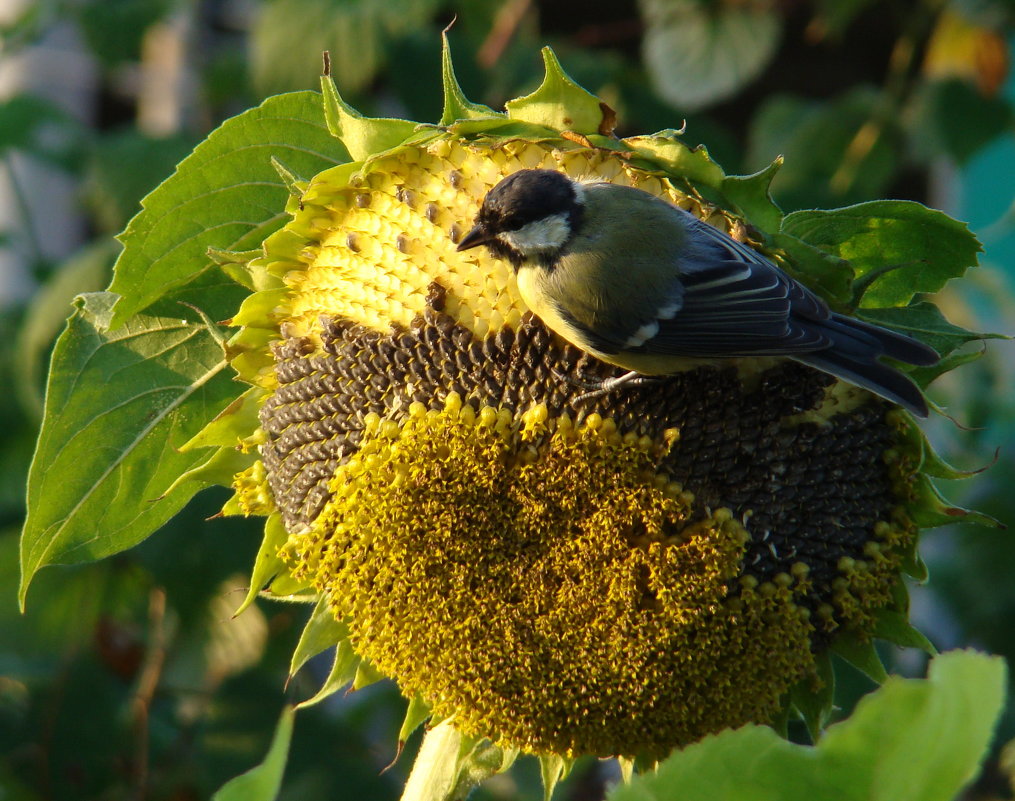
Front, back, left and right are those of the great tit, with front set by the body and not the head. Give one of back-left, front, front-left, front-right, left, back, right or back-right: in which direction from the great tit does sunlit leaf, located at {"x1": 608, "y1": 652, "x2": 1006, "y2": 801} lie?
left

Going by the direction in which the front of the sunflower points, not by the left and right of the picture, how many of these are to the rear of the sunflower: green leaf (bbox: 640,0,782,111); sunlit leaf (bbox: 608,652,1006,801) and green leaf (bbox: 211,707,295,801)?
1

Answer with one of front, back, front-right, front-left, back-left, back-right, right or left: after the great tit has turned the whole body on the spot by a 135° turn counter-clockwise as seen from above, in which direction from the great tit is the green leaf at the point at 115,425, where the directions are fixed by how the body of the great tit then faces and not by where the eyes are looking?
back-right

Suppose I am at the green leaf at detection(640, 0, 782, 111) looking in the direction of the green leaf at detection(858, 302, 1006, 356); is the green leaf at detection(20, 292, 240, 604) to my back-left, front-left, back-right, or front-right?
front-right

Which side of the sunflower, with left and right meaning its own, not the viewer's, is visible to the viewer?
front

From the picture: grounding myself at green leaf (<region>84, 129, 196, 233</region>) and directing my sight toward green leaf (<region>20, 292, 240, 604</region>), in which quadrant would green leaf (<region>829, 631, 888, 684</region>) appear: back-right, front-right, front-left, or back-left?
front-left

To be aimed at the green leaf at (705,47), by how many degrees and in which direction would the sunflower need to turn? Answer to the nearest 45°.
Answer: approximately 180°

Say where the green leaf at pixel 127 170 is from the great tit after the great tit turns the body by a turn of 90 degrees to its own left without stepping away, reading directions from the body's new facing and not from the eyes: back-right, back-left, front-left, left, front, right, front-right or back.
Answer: back-right

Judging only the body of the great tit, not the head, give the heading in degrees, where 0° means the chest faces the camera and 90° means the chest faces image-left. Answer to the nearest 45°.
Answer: approximately 90°

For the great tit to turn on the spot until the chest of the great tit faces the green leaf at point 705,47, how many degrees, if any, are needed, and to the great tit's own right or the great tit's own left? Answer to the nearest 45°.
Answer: approximately 90° to the great tit's own right
